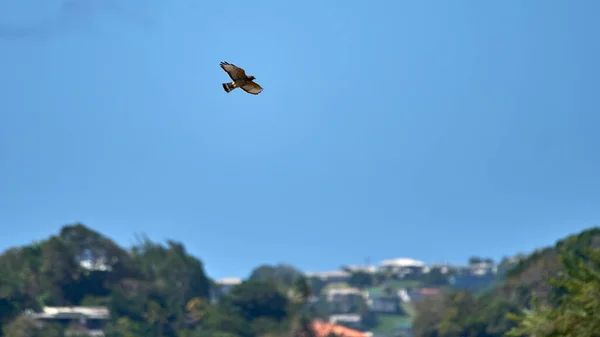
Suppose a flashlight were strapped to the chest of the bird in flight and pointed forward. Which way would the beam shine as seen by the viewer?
to the viewer's right
